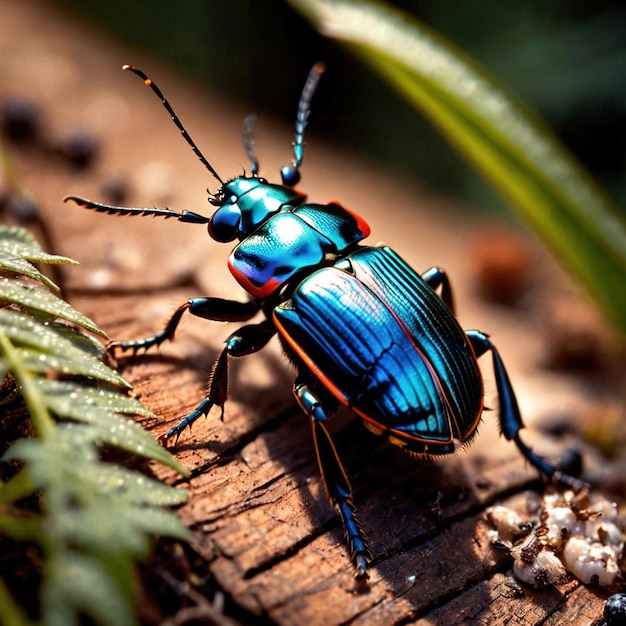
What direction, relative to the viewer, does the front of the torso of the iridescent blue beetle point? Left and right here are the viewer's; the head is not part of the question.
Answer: facing away from the viewer and to the left of the viewer

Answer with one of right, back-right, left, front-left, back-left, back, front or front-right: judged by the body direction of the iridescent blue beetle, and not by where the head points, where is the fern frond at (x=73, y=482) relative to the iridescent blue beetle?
left

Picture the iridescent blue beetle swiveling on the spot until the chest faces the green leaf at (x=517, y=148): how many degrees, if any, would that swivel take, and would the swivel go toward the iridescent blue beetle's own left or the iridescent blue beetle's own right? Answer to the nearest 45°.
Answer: approximately 90° to the iridescent blue beetle's own right
